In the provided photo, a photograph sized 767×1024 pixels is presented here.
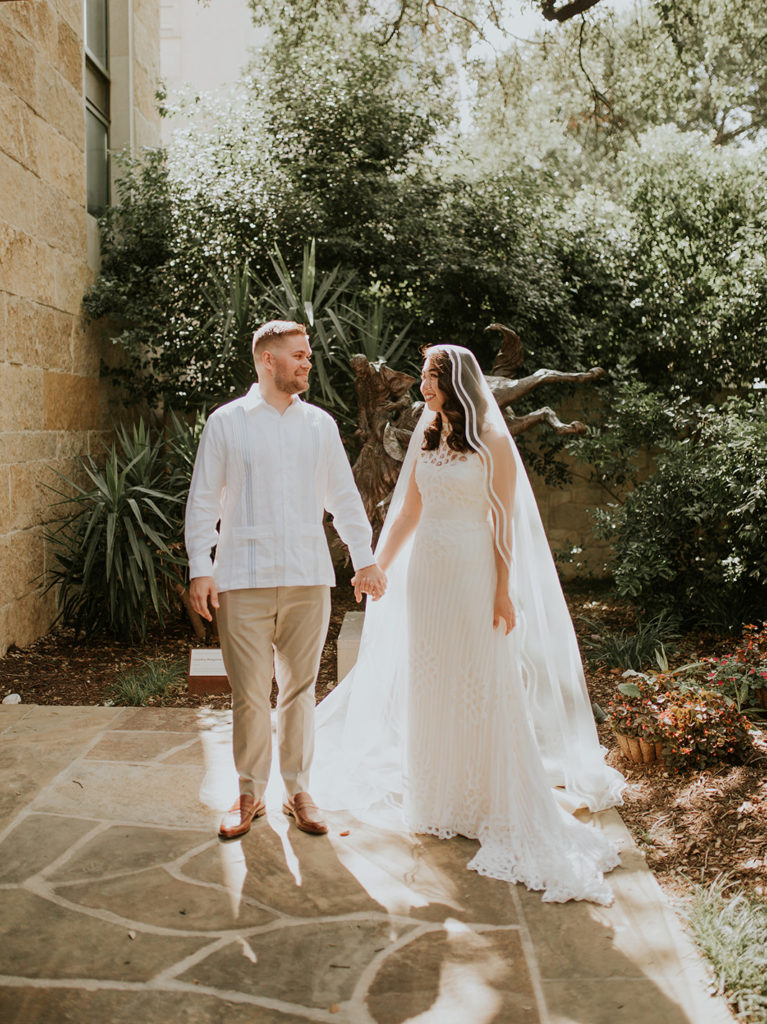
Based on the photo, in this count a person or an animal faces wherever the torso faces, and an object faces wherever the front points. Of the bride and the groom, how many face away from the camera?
0

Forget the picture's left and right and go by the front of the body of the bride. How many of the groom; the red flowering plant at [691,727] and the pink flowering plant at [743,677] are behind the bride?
2

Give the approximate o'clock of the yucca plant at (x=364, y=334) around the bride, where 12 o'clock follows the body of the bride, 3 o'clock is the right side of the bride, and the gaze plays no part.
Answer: The yucca plant is roughly at 4 o'clock from the bride.

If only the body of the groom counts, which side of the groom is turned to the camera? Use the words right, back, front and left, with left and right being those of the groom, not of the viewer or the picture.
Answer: front

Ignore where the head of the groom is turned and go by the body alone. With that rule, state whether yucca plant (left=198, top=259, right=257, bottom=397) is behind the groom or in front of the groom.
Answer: behind

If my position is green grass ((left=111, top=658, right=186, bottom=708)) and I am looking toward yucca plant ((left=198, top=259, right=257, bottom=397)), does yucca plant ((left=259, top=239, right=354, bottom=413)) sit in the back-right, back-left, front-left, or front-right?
front-right

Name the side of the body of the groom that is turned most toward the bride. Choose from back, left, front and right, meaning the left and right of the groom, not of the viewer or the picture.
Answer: left

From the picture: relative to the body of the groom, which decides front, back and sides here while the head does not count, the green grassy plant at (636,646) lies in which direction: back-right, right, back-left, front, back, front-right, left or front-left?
back-left

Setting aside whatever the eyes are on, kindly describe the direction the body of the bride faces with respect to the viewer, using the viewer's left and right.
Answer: facing the viewer and to the left of the viewer

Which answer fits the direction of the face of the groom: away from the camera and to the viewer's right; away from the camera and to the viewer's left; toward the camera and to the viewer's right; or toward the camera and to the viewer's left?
toward the camera and to the viewer's right

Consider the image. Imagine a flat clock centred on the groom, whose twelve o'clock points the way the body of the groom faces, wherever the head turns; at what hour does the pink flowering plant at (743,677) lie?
The pink flowering plant is roughly at 8 o'clock from the groom.

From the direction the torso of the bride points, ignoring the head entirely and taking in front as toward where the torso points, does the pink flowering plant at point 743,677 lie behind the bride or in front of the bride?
behind

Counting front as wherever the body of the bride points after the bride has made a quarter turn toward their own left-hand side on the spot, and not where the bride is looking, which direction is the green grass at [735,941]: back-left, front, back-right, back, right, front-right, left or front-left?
front
